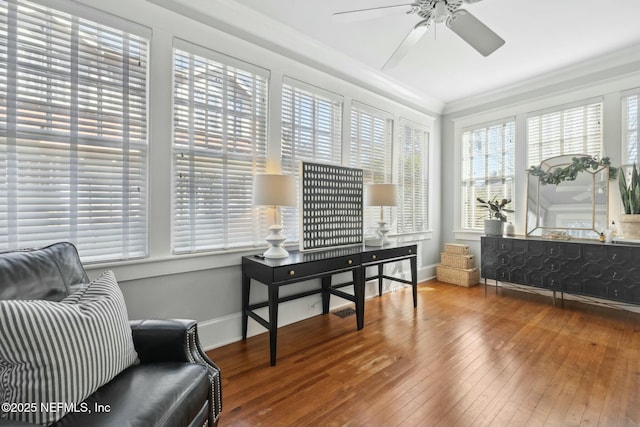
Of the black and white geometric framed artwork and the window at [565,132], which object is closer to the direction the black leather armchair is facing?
the window

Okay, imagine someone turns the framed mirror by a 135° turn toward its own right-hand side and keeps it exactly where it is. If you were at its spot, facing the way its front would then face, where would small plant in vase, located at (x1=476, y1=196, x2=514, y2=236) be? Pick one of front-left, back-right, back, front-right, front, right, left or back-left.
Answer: front-left

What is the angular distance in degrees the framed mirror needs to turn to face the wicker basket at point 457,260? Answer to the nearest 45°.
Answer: approximately 90° to its right

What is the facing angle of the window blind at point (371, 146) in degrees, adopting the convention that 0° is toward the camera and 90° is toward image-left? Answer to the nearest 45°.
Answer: approximately 315°

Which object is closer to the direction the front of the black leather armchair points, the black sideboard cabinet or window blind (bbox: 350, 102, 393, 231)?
the black sideboard cabinet

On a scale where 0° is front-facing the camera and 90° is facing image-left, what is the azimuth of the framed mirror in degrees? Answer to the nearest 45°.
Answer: approximately 0°

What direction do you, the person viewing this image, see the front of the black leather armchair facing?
facing the viewer and to the right of the viewer

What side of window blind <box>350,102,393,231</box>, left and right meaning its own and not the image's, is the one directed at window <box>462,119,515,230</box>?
left

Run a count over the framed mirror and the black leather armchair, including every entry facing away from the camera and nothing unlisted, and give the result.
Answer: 0

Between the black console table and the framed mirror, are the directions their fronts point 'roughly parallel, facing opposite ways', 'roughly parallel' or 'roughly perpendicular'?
roughly perpendicular

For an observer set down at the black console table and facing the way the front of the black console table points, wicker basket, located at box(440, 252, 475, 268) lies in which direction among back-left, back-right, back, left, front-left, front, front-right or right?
left

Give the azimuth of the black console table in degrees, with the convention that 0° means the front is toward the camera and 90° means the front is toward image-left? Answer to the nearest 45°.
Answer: approximately 315°
